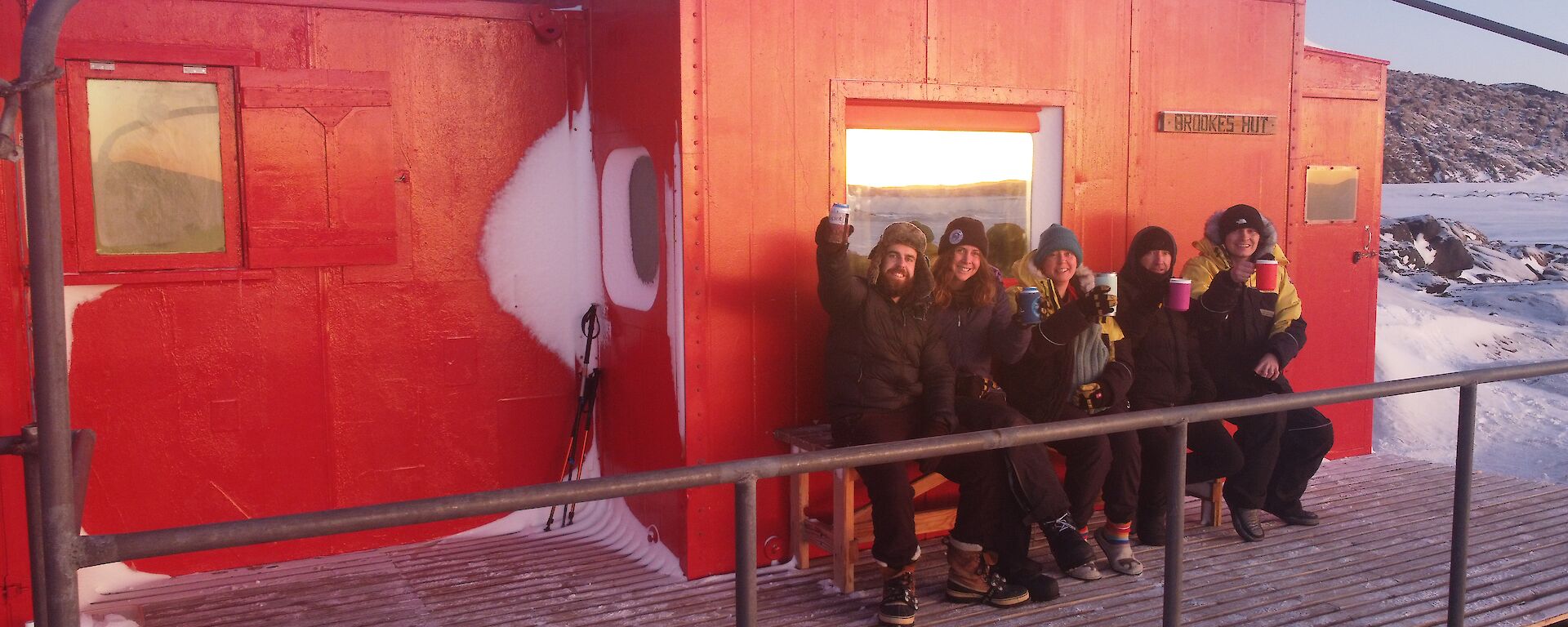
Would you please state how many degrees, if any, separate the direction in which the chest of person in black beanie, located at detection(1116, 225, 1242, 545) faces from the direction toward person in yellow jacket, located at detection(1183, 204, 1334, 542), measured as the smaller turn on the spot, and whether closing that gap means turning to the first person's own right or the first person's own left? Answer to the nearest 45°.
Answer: approximately 135° to the first person's own left

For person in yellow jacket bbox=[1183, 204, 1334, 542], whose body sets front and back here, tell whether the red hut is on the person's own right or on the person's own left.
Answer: on the person's own right

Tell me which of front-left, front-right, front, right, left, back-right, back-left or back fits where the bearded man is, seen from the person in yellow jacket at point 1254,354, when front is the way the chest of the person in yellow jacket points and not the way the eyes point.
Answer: front-right

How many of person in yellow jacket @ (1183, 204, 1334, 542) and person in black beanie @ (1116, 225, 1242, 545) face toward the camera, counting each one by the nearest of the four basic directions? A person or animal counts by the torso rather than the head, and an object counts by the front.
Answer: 2

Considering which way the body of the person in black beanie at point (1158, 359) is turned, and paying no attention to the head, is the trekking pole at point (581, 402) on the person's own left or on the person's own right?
on the person's own right

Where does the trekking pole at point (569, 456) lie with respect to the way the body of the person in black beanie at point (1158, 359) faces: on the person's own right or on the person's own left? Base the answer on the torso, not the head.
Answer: on the person's own right

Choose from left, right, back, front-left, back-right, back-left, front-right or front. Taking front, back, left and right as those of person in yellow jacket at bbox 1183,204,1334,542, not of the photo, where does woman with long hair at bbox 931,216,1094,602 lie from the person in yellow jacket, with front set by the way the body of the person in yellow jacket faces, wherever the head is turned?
front-right

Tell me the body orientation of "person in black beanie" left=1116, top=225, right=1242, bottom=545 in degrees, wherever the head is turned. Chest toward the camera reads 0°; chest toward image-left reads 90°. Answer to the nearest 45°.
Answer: approximately 0°

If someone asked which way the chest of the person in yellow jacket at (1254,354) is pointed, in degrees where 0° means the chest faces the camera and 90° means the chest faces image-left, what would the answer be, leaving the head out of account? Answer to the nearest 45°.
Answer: approximately 0°
